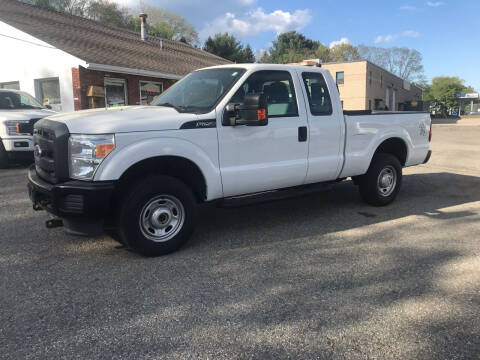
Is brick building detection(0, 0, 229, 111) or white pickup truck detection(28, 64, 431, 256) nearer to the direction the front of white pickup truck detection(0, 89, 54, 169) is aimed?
the white pickup truck detection(28, 64, 431, 256)

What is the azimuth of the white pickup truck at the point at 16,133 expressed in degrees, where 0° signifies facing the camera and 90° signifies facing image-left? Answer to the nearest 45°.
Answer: approximately 315°

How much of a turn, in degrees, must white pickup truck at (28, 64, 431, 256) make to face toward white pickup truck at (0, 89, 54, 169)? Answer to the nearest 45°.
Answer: approximately 90° to its right

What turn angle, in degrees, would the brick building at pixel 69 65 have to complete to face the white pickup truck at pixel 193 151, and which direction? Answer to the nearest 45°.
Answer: approximately 45° to its right

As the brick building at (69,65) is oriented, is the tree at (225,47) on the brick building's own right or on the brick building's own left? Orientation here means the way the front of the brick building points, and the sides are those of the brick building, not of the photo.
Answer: on the brick building's own left

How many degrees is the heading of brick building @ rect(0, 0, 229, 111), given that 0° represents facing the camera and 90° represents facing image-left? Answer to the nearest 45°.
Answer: approximately 315°
